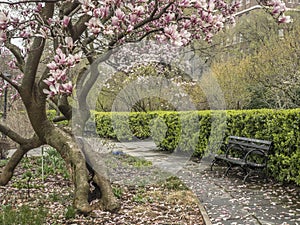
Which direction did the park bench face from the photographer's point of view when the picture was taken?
facing the viewer and to the left of the viewer

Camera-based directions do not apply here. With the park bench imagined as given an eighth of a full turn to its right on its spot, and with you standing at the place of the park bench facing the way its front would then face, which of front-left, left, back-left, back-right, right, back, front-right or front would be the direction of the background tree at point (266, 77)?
right

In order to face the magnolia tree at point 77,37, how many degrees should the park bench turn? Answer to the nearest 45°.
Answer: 0° — it already faces it
